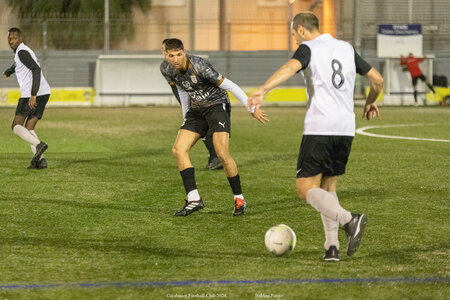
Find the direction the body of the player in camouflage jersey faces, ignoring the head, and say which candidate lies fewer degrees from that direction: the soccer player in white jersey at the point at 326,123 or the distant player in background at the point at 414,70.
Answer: the soccer player in white jersey

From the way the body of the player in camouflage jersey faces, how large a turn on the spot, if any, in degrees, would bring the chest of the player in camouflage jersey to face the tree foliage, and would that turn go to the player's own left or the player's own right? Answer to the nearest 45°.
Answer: approximately 180°

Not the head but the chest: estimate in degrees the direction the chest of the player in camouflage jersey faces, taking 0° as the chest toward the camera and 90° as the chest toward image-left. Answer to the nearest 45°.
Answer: approximately 0°

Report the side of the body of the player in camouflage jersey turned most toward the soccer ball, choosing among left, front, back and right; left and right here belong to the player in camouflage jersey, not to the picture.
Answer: front

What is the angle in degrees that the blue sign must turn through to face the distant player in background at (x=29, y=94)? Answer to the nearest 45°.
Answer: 0° — it already faces them

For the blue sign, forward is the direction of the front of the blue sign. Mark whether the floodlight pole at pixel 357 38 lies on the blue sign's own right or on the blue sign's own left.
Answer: on the blue sign's own right

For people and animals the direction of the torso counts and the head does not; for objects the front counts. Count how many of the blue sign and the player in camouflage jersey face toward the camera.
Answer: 2
